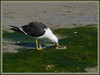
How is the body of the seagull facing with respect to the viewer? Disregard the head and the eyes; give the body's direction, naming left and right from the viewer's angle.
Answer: facing to the right of the viewer
